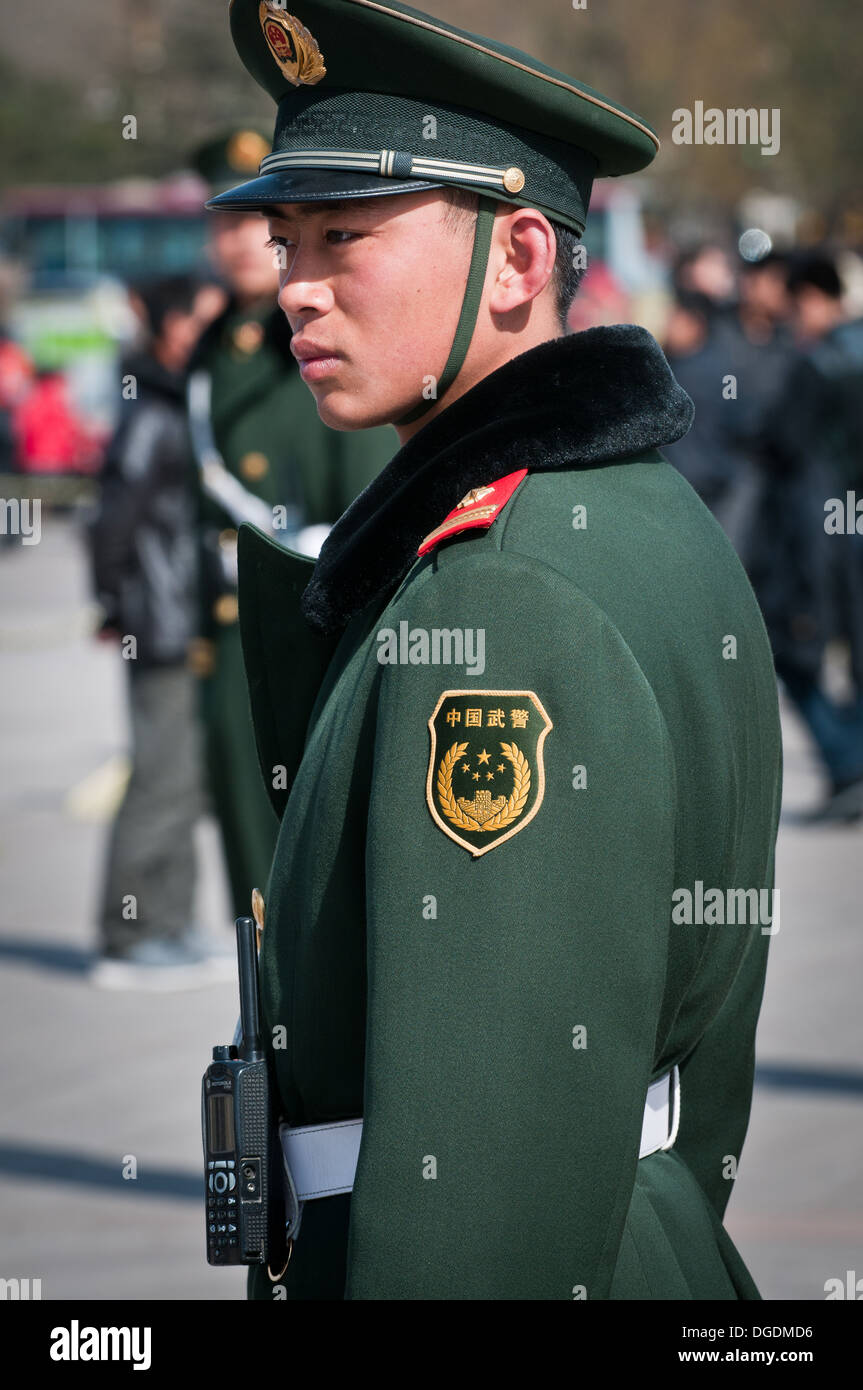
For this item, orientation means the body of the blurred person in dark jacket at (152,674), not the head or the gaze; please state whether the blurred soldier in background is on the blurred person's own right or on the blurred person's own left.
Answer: on the blurred person's own right

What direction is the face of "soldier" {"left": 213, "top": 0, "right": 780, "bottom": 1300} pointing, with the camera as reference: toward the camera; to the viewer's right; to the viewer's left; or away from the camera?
to the viewer's left

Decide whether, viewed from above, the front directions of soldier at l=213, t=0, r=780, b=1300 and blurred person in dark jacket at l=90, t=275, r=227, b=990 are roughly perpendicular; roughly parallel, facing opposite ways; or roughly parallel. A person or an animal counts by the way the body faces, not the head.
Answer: roughly parallel, facing opposite ways

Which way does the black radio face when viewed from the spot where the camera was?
facing the viewer and to the left of the viewer

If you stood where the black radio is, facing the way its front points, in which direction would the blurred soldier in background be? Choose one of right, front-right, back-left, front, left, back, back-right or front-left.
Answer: back-right

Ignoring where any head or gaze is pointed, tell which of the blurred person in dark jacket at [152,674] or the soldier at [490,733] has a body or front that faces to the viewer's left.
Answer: the soldier

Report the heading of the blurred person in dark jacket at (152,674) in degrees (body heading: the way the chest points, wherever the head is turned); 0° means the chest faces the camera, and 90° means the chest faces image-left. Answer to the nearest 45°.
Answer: approximately 270°

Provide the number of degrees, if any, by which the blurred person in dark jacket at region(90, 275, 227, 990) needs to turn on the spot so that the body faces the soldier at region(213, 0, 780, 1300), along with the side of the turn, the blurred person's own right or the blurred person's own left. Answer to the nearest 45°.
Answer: approximately 90° to the blurred person's own right

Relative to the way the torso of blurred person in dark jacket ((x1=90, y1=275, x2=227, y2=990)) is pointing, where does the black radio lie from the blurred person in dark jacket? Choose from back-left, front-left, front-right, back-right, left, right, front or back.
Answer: right

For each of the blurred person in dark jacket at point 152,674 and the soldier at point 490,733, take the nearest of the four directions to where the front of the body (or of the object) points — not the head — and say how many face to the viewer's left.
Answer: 1

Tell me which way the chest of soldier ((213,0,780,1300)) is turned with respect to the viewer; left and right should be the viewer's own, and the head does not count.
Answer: facing to the left of the viewer
